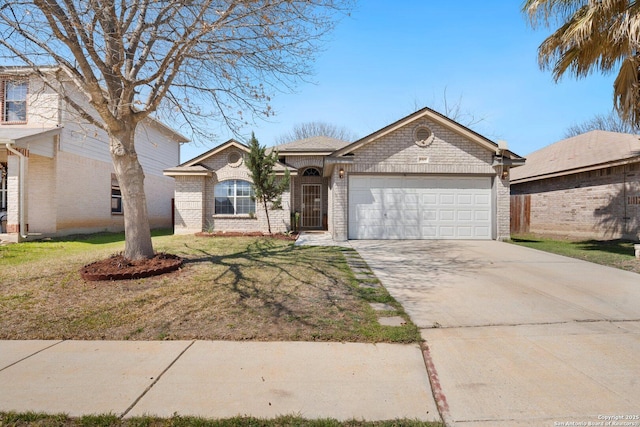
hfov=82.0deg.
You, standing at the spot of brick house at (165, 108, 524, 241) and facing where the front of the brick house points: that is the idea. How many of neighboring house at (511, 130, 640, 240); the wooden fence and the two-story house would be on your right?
1

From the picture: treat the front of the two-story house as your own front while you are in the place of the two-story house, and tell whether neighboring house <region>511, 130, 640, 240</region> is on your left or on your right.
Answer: on your left

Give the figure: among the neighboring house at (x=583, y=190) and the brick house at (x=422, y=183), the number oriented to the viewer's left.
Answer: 0

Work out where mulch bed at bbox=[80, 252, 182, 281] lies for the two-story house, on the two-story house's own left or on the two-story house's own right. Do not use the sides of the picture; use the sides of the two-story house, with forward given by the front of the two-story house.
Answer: on the two-story house's own left

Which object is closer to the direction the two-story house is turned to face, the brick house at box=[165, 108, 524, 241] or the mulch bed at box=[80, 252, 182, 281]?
the mulch bed

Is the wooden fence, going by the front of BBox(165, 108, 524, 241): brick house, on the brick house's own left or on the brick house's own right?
on the brick house's own left

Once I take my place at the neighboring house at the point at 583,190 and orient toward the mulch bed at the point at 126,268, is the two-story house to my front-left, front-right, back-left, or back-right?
front-right

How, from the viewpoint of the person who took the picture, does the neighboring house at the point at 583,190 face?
facing the viewer and to the right of the viewer

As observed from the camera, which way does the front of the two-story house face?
facing the viewer and to the left of the viewer

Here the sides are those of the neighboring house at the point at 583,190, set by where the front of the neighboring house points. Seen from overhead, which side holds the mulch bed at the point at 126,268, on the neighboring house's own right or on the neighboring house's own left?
on the neighboring house's own right

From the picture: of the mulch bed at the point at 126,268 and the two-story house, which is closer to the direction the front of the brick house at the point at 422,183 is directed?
the mulch bed

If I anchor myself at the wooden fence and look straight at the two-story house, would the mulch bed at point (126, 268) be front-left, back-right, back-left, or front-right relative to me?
front-left

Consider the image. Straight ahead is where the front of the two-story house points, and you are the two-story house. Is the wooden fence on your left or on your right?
on your left

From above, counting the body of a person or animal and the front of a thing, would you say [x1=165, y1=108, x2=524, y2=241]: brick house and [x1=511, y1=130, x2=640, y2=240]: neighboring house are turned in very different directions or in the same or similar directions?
same or similar directions

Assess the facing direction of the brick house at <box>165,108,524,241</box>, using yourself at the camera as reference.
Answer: facing the viewer

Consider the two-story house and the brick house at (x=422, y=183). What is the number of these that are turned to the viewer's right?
0

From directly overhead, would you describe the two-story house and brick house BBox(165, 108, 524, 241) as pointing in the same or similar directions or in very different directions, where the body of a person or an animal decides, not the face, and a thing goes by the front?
same or similar directions

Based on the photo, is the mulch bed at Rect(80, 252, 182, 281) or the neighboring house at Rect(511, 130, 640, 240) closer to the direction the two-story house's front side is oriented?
the mulch bed
